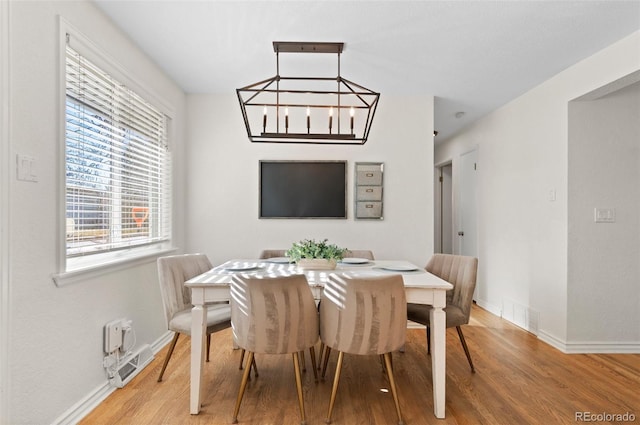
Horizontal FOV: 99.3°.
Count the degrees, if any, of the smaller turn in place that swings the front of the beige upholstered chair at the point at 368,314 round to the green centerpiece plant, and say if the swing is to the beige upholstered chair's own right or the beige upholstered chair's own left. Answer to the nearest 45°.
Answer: approximately 45° to the beige upholstered chair's own left

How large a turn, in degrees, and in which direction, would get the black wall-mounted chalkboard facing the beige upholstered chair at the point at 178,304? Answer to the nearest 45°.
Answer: approximately 45° to its right

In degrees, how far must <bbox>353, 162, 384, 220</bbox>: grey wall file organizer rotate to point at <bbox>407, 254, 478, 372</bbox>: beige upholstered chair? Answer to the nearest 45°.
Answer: approximately 45° to its left

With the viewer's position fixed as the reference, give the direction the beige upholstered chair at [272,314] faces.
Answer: facing away from the viewer

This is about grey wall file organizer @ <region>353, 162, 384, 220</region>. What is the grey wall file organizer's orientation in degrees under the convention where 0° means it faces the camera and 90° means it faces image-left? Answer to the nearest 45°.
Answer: approximately 0°

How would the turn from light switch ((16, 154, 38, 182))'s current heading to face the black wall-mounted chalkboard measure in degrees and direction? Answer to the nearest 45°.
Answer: approximately 45° to its left

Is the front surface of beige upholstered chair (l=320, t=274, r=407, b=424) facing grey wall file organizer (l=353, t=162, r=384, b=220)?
yes

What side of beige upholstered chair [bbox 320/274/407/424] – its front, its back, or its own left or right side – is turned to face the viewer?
back

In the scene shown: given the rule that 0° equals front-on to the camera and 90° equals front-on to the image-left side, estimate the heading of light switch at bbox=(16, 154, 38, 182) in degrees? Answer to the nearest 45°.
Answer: approximately 315°
